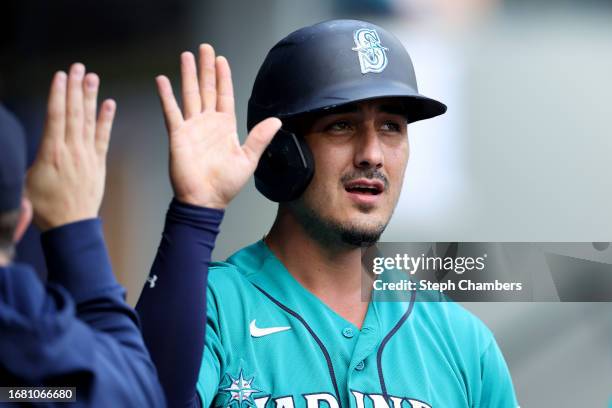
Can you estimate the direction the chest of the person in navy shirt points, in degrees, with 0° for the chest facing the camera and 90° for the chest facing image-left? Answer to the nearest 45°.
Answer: approximately 180°

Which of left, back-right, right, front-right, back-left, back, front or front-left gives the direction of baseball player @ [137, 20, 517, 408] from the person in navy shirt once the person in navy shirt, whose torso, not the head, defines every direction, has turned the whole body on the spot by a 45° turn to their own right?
front
